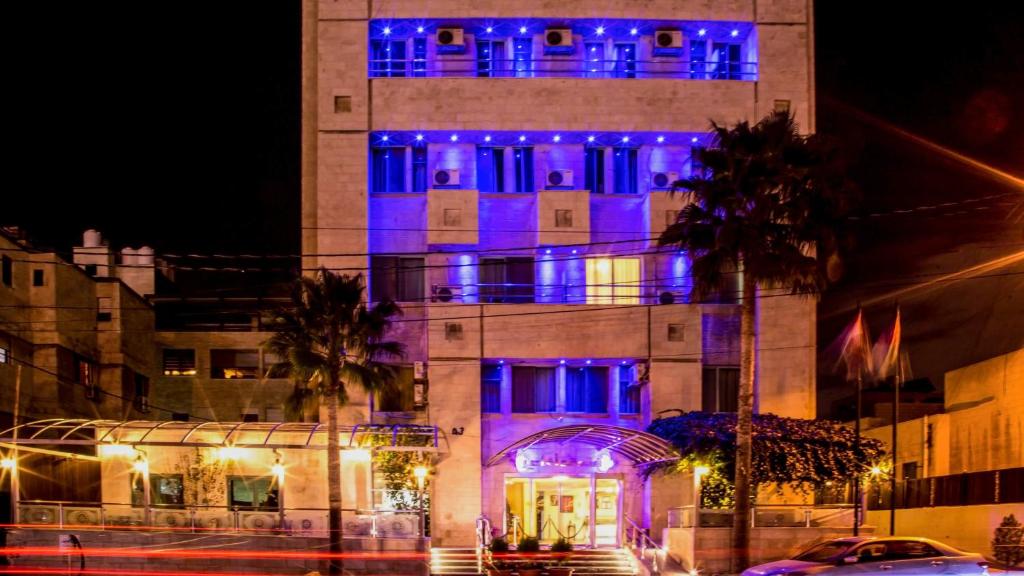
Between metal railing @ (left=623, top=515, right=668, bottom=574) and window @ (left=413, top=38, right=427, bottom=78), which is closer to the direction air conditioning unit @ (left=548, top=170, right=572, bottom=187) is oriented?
the metal railing

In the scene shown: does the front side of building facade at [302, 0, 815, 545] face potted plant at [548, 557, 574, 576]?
yes

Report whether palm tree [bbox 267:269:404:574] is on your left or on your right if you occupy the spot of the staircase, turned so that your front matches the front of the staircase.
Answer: on your right

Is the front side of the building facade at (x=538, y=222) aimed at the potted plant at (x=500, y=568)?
yes
